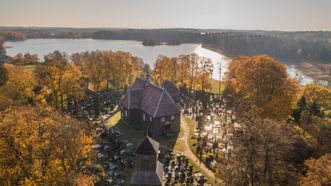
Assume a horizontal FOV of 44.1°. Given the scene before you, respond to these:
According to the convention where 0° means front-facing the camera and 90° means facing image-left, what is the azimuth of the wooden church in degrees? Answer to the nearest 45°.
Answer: approximately 315°

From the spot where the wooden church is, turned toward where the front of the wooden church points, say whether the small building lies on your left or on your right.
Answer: on your right

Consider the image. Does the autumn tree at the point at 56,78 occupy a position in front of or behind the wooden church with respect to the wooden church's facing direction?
behind

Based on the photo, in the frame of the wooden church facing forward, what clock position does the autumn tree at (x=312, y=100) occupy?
The autumn tree is roughly at 11 o'clock from the wooden church.

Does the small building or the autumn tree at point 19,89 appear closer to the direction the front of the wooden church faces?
the small building

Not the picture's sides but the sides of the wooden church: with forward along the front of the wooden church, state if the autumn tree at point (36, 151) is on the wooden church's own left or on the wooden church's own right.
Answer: on the wooden church's own right

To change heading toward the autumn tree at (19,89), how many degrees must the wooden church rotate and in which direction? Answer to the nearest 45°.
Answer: approximately 135° to its right
